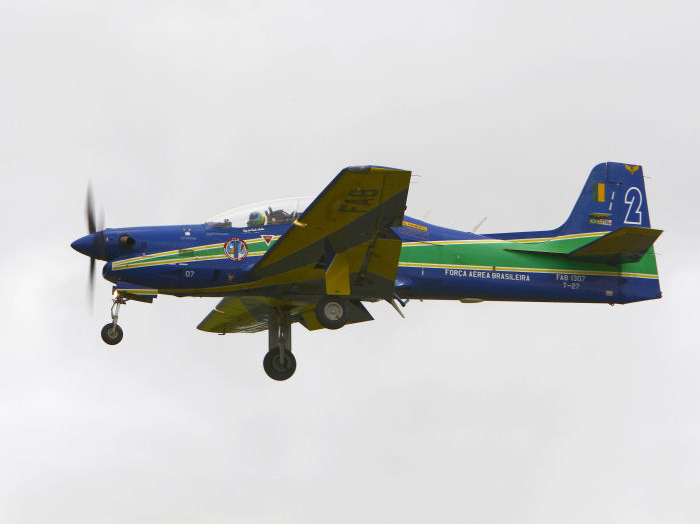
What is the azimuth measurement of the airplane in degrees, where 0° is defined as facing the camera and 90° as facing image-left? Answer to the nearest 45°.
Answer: approximately 90°
